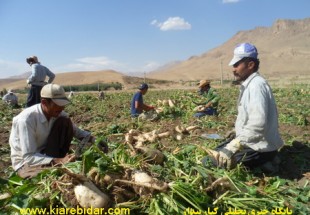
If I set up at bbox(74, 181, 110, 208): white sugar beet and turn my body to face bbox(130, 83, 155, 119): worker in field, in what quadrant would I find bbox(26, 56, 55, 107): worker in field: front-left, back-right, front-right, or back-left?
front-left

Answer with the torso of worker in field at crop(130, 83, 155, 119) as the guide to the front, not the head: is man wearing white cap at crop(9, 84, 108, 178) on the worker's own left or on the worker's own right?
on the worker's own right

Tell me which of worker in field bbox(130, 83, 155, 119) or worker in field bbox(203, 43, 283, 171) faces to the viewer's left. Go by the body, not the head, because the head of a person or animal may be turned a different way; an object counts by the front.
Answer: worker in field bbox(203, 43, 283, 171)

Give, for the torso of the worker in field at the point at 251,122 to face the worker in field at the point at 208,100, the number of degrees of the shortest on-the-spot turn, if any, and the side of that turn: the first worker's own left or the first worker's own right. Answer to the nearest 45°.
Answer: approximately 90° to the first worker's own right

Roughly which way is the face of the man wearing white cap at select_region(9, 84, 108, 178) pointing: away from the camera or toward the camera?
toward the camera

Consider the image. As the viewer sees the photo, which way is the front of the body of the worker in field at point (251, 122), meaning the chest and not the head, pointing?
to the viewer's left

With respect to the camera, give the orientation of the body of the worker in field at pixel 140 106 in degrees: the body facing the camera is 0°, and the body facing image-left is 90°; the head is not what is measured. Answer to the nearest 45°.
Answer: approximately 270°

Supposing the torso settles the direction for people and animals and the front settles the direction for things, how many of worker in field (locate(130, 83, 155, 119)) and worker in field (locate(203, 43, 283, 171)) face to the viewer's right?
1

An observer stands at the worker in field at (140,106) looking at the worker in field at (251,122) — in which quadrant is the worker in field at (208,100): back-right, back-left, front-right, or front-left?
front-left

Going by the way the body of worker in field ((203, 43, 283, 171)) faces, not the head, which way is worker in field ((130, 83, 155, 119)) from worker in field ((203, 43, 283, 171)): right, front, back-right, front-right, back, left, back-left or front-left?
front-right

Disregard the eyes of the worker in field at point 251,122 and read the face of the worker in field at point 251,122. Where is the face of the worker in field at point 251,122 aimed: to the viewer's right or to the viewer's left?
to the viewer's left

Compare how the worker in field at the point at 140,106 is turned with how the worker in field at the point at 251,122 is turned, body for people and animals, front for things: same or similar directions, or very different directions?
very different directions

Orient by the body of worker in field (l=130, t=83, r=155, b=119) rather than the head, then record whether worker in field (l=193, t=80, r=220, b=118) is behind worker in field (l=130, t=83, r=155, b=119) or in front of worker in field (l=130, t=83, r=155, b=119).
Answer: in front
